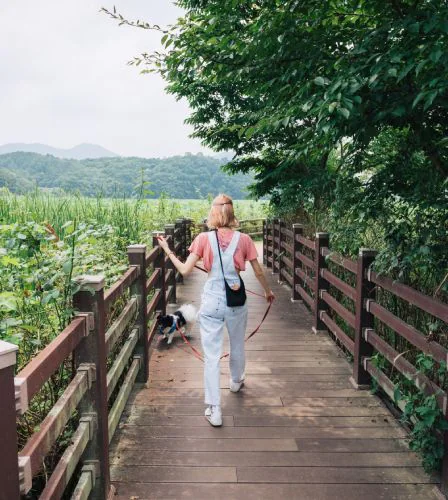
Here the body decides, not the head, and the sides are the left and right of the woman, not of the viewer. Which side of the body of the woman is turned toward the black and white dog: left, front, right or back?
front

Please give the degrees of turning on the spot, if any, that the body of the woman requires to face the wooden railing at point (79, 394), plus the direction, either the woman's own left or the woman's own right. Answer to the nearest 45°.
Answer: approximately 135° to the woman's own left

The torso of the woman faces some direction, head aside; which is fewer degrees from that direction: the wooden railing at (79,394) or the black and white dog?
the black and white dog

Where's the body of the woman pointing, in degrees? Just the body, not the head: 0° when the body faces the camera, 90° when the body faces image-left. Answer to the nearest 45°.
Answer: approximately 180°

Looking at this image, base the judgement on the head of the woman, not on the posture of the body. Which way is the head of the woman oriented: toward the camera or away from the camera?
away from the camera
